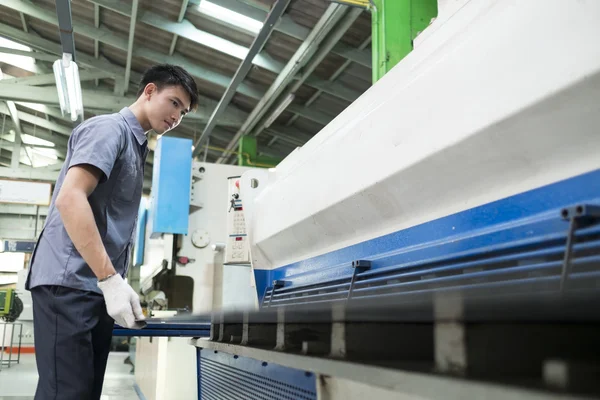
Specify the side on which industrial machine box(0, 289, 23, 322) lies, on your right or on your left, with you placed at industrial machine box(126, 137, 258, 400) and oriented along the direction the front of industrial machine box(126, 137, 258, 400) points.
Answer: on your right

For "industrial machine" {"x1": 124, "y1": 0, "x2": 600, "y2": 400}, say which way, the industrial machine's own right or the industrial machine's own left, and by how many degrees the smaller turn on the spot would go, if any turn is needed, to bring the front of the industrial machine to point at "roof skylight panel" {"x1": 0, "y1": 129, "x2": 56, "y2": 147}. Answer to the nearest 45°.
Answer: approximately 90° to the industrial machine's own right

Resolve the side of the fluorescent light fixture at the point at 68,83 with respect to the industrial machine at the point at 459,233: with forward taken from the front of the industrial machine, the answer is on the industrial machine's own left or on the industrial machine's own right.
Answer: on the industrial machine's own right

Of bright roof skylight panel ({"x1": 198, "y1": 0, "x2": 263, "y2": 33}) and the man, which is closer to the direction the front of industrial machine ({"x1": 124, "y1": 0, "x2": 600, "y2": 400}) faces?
the man

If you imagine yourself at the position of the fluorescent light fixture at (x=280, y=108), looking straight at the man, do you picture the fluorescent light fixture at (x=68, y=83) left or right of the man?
right

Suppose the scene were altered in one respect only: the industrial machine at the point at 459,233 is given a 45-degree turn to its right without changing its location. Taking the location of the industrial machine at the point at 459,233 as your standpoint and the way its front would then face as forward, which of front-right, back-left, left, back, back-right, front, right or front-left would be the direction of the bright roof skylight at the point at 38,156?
front-right

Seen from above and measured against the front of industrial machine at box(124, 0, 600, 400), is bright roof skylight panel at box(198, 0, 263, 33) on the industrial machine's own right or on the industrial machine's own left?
on the industrial machine's own right

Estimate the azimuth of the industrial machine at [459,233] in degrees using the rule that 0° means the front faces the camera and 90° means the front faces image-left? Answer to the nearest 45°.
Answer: approximately 45°

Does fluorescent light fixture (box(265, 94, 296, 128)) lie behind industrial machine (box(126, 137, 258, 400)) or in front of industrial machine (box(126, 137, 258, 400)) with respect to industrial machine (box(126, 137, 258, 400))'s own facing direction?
behind
